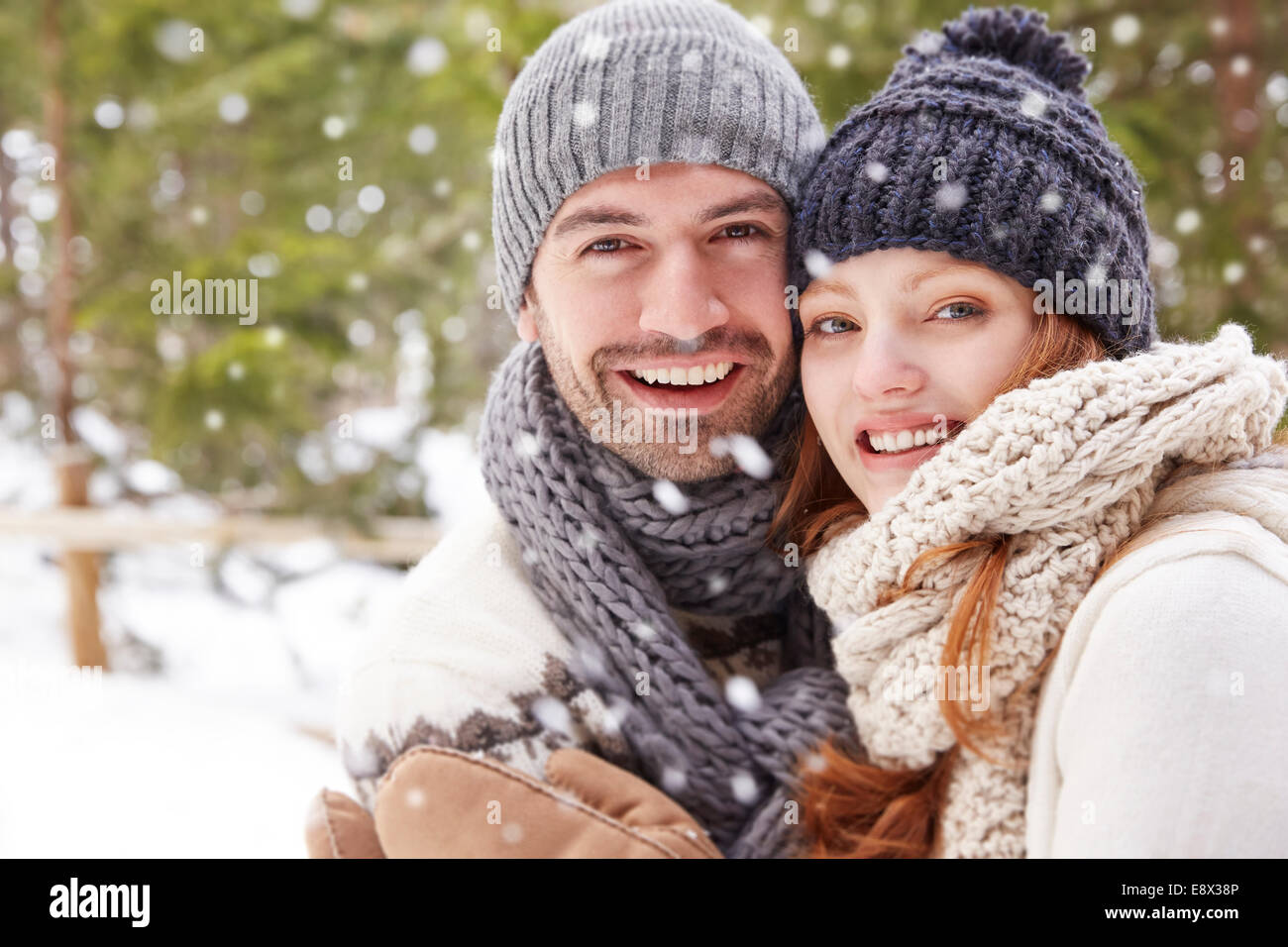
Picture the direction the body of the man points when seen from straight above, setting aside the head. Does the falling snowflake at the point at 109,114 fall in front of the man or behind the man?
behind

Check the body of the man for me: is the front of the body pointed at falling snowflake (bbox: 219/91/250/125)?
no

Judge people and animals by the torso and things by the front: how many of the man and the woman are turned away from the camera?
0

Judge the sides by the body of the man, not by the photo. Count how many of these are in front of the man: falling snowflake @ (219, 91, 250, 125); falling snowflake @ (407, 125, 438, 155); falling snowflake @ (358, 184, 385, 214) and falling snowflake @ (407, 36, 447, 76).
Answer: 0

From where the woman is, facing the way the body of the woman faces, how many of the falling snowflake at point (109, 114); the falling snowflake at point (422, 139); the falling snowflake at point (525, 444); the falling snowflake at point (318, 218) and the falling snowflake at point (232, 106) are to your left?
0

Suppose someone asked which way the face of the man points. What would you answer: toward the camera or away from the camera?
toward the camera

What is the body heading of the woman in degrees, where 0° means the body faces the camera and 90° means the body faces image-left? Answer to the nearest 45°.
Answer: approximately 45°

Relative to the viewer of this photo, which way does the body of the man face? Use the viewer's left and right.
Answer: facing the viewer and to the right of the viewer
